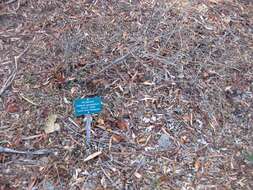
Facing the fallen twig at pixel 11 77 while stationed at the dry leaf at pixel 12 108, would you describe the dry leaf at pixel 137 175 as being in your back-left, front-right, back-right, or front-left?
back-right

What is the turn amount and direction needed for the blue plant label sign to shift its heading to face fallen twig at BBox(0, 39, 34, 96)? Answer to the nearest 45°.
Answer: approximately 135° to its right

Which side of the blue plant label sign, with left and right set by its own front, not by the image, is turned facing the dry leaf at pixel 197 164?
left

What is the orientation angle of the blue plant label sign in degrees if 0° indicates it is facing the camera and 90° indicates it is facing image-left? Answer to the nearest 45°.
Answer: approximately 0°
